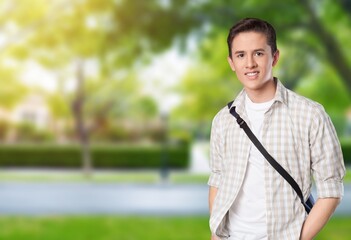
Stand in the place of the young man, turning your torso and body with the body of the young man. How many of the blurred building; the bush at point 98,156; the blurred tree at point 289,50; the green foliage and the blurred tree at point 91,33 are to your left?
0

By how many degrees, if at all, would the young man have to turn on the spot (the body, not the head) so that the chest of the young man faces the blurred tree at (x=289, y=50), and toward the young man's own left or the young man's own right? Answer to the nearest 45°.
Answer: approximately 135° to the young man's own right

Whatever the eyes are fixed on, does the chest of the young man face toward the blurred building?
no

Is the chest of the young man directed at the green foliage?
no

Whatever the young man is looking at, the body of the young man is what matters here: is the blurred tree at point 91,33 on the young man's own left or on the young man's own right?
on the young man's own right

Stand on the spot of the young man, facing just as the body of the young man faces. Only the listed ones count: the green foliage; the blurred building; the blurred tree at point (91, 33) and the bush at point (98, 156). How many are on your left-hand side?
0

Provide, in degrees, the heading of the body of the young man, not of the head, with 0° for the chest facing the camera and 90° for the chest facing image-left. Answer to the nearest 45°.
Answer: approximately 45°
